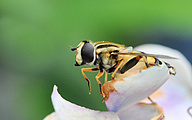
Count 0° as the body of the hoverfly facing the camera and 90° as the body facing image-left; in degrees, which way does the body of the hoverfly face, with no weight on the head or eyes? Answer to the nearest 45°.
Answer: approximately 90°
